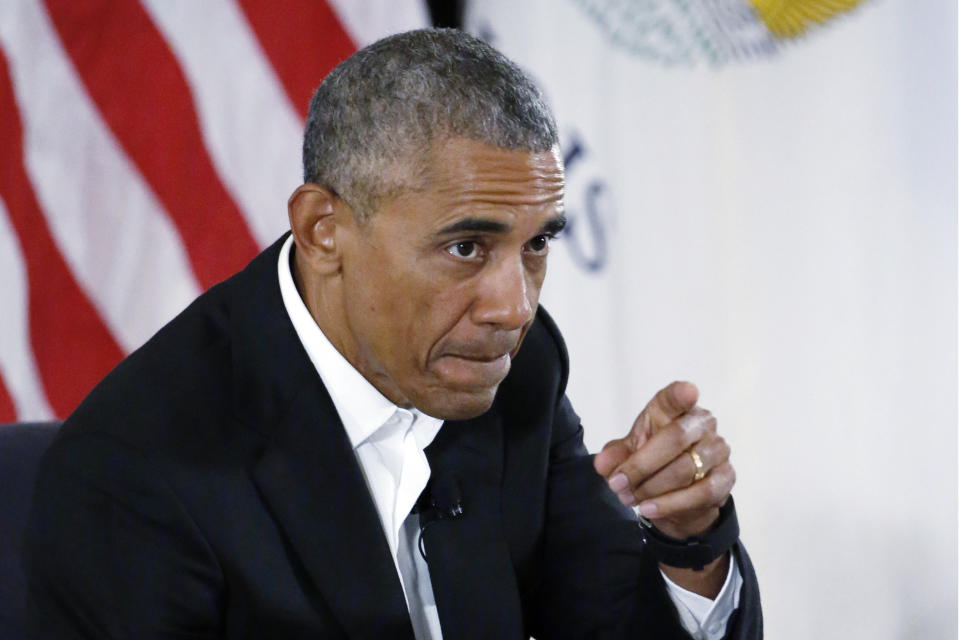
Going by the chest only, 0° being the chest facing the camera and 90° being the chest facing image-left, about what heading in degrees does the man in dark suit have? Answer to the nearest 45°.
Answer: approximately 315°

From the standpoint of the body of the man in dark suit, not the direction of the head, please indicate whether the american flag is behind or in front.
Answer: behind

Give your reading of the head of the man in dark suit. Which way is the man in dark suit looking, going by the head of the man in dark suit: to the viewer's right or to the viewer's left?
to the viewer's right
